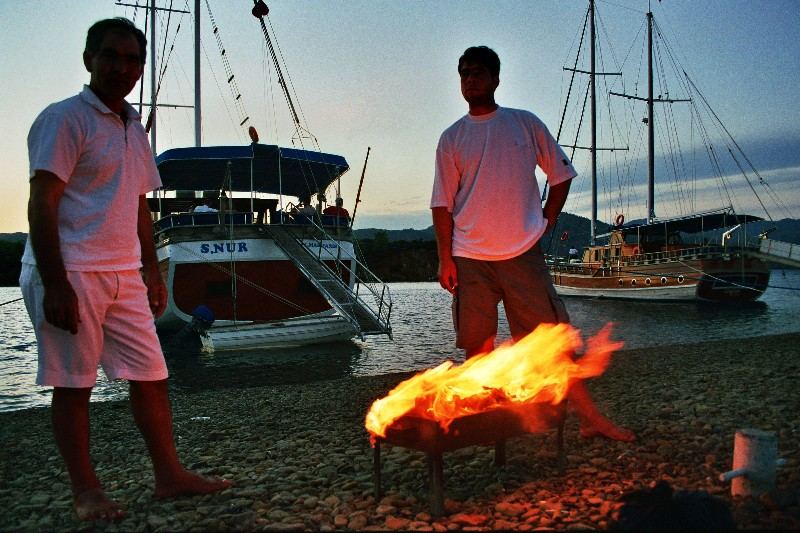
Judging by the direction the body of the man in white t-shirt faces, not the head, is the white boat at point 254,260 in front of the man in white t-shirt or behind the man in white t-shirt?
behind

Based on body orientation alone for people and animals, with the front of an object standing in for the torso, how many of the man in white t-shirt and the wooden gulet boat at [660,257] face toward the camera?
1

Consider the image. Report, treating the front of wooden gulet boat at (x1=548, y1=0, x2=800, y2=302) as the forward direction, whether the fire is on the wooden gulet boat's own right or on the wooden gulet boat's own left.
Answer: on the wooden gulet boat's own left

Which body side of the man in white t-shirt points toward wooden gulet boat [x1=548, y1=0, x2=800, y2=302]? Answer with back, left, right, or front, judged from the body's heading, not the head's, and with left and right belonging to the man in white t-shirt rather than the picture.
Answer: back

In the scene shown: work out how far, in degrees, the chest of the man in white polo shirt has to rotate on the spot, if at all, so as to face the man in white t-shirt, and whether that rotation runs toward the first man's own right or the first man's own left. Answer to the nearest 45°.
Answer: approximately 45° to the first man's own left

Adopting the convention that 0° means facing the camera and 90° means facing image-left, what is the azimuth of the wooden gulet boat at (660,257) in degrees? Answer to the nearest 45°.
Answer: approximately 135°

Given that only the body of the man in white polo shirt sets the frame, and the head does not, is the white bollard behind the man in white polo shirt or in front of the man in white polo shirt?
in front
